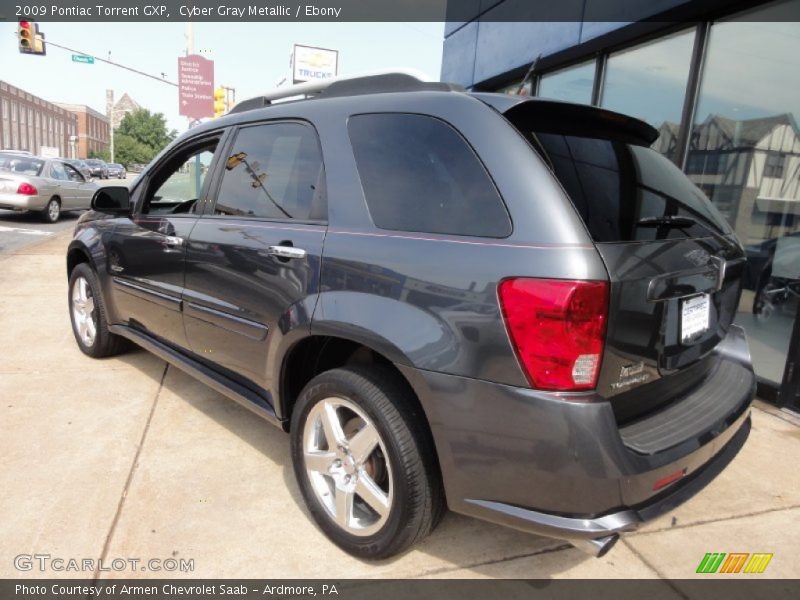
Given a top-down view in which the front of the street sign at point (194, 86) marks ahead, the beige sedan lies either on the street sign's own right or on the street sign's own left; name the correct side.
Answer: on the street sign's own right

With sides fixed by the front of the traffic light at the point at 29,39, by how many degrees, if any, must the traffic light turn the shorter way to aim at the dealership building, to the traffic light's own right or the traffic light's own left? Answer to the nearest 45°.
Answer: approximately 45° to the traffic light's own left

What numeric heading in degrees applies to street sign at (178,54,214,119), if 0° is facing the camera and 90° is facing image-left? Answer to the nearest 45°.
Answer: approximately 0°

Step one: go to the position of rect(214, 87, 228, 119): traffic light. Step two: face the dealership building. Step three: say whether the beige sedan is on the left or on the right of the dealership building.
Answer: right

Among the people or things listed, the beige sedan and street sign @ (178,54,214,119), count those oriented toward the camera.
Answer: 1

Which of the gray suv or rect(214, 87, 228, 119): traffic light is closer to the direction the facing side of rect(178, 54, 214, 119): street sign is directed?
the gray suv

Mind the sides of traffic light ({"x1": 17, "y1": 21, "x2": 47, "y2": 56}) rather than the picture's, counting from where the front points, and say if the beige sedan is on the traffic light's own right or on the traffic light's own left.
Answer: on the traffic light's own left

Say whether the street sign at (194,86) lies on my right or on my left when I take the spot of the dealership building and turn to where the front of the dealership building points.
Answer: on my right

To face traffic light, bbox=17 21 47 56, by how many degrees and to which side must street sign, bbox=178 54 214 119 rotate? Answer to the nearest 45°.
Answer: approximately 135° to its right
